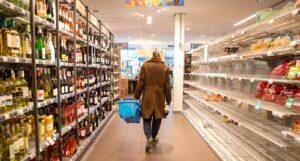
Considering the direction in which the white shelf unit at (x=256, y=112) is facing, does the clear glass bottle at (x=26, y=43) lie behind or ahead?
ahead

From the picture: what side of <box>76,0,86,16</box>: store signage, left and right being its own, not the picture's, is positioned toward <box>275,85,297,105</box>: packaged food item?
front

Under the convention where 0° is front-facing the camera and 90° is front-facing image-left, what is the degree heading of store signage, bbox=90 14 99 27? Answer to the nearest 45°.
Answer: approximately 315°

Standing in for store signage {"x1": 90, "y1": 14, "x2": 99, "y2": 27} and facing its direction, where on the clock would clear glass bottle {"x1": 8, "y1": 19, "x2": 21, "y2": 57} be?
The clear glass bottle is roughly at 2 o'clock from the store signage.

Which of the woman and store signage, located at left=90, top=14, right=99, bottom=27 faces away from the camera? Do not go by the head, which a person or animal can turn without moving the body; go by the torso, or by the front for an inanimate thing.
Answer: the woman

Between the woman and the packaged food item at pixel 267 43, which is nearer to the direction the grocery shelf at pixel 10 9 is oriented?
the packaged food item

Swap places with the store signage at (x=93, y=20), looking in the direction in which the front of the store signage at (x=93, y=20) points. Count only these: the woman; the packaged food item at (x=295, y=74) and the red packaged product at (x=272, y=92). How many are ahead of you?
3

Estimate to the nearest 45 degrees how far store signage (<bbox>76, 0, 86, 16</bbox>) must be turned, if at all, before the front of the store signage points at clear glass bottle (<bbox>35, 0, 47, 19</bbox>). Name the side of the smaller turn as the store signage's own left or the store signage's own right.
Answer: approximately 45° to the store signage's own right

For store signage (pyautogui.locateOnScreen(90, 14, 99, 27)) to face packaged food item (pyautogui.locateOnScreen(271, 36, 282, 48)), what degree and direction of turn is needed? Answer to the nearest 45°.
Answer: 0° — it already faces it

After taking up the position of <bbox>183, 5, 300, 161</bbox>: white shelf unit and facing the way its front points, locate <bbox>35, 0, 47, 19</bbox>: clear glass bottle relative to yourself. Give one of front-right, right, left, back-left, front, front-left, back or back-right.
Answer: front

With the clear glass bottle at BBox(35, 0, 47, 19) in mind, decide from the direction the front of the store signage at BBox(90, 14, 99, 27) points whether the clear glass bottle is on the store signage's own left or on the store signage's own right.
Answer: on the store signage's own right

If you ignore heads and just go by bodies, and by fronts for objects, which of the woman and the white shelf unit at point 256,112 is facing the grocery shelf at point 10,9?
the white shelf unit

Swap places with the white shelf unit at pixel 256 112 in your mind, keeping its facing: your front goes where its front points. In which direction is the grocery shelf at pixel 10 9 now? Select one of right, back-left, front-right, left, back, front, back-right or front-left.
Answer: front

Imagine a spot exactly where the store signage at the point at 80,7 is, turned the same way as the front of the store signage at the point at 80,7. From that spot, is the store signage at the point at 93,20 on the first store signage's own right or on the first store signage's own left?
on the first store signage's own left

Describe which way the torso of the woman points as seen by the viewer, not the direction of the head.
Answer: away from the camera

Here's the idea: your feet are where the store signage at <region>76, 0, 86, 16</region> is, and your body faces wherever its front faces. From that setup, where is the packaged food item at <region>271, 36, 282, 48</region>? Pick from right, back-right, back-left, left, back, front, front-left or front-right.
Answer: front
